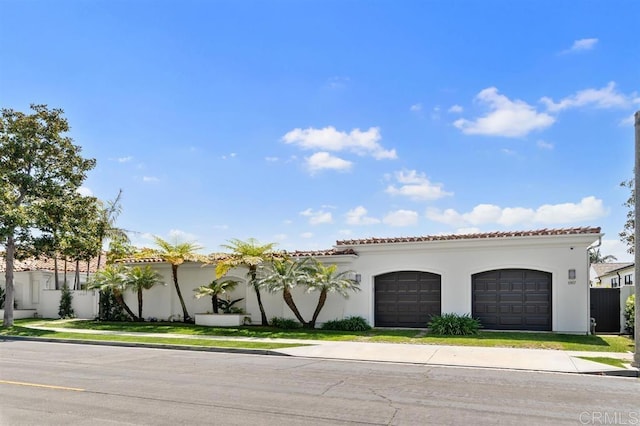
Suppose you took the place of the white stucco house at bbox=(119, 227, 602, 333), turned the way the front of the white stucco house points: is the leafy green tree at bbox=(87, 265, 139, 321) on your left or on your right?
on your right

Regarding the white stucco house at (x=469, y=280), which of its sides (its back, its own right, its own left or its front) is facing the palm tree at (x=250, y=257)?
right

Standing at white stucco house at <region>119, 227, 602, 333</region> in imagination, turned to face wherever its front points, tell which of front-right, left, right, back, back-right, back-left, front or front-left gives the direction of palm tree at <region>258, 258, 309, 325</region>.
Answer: right

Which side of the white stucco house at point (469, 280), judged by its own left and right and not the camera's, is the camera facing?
front

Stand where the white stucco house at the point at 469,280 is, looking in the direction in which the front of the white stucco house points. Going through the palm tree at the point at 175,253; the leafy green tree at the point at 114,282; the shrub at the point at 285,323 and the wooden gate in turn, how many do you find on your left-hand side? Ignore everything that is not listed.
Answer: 1

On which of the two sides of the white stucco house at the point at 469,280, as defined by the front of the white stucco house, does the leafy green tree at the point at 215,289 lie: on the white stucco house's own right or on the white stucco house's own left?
on the white stucco house's own right

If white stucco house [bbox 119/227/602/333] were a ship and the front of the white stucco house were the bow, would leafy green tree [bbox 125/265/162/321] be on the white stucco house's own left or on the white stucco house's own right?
on the white stucco house's own right
